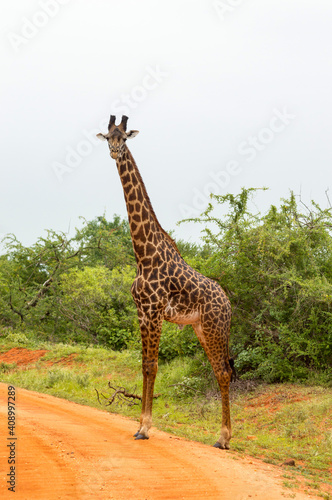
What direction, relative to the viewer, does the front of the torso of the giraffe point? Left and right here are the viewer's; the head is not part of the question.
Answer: facing to the left of the viewer

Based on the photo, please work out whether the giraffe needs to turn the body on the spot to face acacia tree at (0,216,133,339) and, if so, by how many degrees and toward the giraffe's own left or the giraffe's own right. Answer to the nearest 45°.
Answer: approximately 90° to the giraffe's own right

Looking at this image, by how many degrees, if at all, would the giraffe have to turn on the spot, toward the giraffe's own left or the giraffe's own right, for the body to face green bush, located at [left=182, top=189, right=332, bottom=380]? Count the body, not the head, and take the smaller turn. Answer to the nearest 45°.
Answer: approximately 135° to the giraffe's own right

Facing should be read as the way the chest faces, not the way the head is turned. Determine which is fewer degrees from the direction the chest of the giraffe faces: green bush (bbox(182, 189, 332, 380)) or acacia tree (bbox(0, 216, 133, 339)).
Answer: the acacia tree
